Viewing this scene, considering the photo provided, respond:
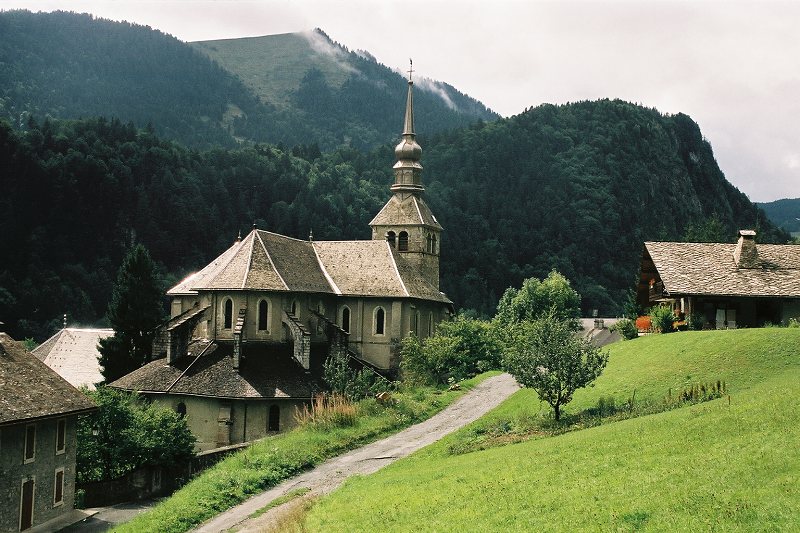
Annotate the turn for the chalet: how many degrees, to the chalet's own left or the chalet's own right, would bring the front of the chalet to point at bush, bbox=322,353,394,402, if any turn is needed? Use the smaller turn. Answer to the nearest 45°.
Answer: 0° — it already faces it

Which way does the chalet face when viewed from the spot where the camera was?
facing to the left of the viewer
